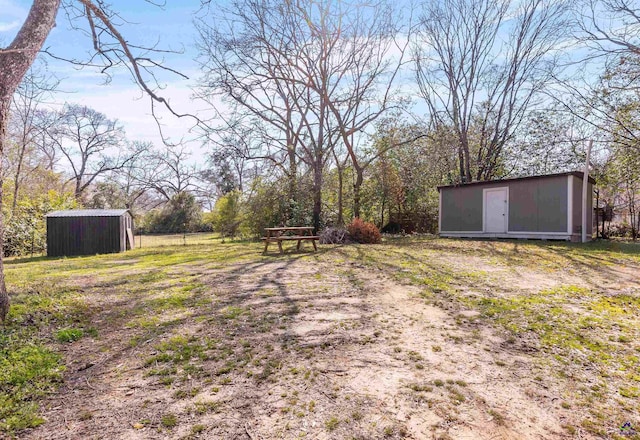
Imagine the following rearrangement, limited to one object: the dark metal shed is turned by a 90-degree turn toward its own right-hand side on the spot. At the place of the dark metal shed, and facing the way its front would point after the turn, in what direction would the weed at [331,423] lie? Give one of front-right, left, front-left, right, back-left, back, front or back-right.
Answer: front

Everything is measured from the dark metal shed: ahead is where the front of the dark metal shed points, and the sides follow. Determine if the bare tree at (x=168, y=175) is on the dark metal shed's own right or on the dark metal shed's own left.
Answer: on the dark metal shed's own left

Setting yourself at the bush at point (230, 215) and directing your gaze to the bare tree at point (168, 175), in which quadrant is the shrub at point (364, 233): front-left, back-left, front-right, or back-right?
back-right

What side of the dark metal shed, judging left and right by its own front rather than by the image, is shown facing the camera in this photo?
right

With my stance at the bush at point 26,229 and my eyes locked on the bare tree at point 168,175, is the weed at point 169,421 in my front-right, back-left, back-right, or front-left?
back-right

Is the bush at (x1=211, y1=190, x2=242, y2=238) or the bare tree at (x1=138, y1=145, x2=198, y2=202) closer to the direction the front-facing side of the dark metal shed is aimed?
the bush

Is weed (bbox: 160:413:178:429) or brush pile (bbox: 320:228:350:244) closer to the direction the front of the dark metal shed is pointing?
the brush pile

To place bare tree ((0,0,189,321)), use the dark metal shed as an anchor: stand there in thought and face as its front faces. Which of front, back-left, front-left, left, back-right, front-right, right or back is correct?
right

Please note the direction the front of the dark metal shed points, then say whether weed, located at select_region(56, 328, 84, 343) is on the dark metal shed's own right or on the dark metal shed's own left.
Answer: on the dark metal shed's own right

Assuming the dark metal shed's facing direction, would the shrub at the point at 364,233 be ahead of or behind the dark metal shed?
ahead

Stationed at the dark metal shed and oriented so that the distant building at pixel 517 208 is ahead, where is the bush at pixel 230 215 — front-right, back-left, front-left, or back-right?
front-left

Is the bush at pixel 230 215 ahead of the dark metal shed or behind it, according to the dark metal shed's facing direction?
ahead

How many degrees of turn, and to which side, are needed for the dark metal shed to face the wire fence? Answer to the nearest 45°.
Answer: approximately 45° to its left
